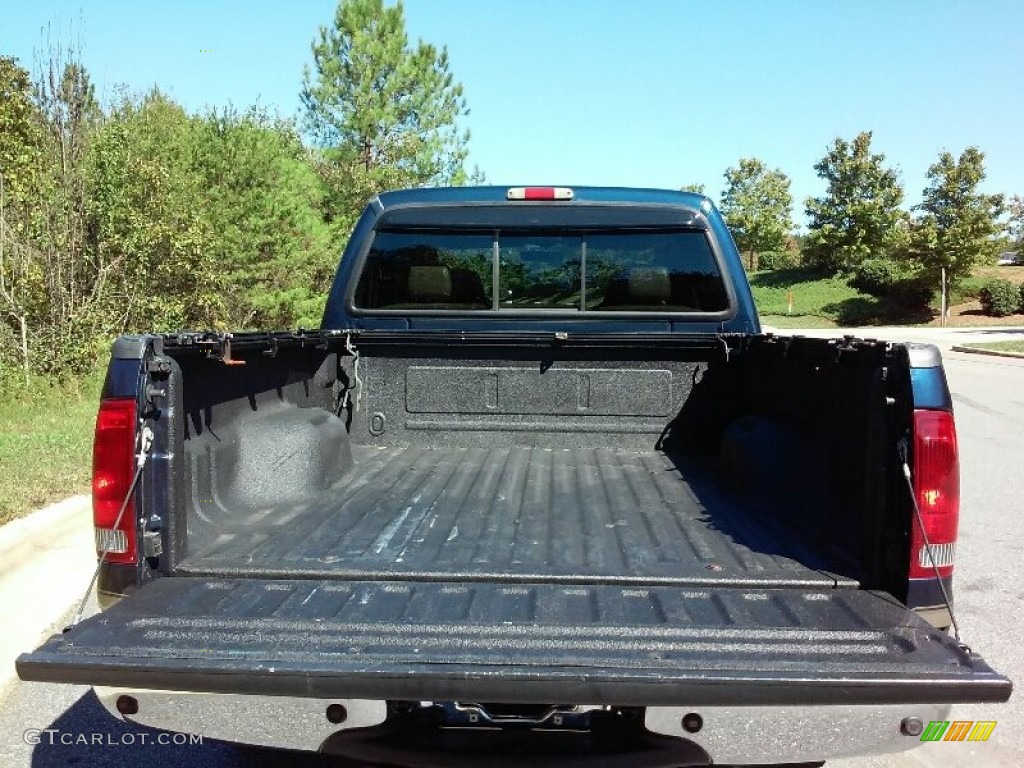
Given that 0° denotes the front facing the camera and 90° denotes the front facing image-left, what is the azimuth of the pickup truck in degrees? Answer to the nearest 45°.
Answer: approximately 180°

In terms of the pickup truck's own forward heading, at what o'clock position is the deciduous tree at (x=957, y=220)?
The deciduous tree is roughly at 1 o'clock from the pickup truck.

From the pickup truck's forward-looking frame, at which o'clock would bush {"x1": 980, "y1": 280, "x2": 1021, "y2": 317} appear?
The bush is roughly at 1 o'clock from the pickup truck.
